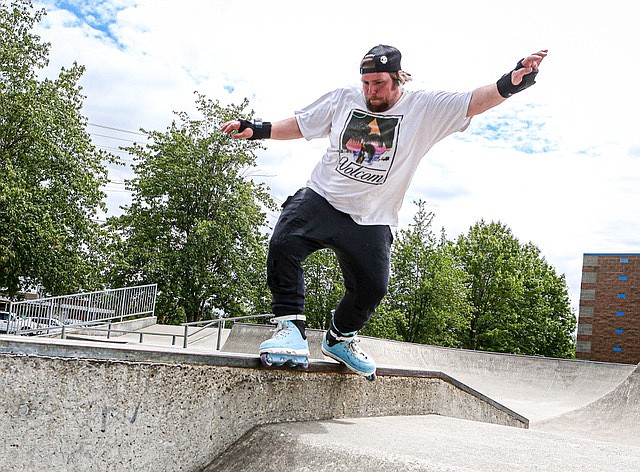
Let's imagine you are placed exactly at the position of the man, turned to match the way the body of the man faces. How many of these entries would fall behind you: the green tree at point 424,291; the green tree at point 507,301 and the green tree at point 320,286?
3

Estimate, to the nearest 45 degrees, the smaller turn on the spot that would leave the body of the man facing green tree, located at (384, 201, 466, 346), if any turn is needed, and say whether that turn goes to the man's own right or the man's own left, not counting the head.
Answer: approximately 180°

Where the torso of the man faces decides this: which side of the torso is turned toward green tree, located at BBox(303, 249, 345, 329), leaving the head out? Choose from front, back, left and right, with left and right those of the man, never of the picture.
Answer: back

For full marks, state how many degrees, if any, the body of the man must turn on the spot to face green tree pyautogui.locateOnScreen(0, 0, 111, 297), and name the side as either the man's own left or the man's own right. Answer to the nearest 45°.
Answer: approximately 135° to the man's own right

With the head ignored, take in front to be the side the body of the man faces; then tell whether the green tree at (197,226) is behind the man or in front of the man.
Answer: behind

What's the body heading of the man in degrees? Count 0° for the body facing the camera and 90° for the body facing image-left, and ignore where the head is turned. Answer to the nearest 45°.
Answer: approximately 0°

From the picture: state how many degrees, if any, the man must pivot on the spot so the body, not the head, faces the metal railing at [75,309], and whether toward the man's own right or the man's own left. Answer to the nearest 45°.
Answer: approximately 135° to the man's own right

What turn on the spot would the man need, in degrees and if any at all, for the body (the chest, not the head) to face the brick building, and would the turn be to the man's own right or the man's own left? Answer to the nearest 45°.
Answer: approximately 180°

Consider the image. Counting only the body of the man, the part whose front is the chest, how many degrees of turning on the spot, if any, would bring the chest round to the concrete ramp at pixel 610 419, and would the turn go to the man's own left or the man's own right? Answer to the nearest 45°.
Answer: approximately 135° to the man's own left
